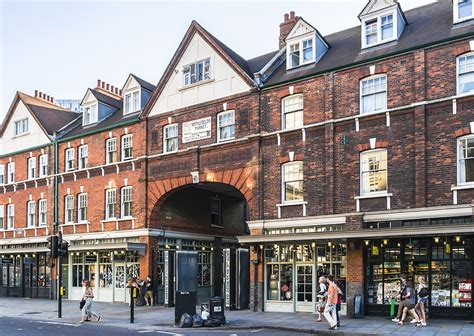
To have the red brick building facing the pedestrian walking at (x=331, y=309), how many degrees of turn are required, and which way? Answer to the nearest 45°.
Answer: approximately 45° to its left

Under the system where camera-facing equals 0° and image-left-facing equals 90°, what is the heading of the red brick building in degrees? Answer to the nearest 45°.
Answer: approximately 45°

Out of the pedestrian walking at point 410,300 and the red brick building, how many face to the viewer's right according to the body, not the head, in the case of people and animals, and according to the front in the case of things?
0

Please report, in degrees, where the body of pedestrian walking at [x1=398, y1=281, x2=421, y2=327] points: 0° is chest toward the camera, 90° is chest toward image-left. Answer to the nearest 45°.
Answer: approximately 90°

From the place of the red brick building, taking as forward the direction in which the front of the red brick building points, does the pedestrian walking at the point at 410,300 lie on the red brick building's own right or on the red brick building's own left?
on the red brick building's own left

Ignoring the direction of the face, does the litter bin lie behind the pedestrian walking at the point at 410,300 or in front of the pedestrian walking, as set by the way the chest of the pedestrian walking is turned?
in front
